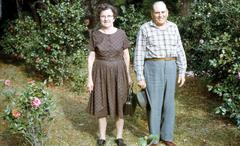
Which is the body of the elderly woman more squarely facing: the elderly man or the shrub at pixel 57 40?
the elderly man

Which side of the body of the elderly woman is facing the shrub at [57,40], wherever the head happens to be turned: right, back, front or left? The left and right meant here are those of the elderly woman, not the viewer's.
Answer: back

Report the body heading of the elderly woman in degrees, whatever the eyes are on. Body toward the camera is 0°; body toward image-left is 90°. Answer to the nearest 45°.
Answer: approximately 0°

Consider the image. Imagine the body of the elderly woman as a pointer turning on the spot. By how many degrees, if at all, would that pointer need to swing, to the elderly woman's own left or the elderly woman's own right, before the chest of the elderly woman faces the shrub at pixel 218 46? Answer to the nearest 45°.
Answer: approximately 135° to the elderly woman's own left

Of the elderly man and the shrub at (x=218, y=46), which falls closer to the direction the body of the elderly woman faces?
the elderly man

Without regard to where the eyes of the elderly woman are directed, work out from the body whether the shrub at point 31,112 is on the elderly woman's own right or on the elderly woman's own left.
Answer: on the elderly woman's own right

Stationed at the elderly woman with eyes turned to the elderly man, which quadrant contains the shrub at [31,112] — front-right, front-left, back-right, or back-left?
back-right

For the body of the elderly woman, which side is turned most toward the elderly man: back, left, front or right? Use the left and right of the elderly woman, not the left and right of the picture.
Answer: left
